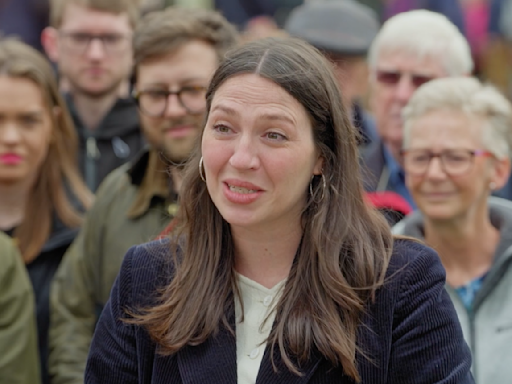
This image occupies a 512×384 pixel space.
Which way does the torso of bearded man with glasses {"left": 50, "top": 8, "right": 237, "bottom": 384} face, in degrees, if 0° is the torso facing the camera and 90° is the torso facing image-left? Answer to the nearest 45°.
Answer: approximately 0°

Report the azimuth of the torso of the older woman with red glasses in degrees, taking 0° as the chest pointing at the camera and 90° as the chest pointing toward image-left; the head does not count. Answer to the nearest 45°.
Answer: approximately 45°

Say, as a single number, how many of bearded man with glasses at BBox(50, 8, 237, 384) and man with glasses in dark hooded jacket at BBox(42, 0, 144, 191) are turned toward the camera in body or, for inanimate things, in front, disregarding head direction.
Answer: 2

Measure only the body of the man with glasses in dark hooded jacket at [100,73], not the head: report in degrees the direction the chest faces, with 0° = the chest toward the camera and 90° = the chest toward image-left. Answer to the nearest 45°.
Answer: approximately 0°

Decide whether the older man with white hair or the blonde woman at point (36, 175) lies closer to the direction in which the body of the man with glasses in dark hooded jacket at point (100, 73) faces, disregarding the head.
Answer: the blonde woman

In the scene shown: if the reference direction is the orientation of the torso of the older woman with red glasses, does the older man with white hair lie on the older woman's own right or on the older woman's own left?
on the older woman's own right

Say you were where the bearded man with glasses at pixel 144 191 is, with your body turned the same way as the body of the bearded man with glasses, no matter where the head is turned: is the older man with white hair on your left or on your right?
on your left
